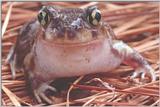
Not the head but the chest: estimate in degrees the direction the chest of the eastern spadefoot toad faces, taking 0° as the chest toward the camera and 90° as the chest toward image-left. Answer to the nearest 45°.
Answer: approximately 0°
